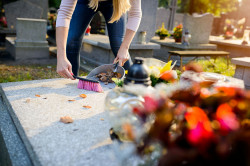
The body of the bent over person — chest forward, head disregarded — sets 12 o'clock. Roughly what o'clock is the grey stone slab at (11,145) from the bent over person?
The grey stone slab is roughly at 1 o'clock from the bent over person.

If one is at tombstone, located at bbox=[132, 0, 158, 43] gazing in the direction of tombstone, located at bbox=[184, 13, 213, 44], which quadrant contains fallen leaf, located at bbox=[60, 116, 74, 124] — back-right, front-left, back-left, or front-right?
back-right

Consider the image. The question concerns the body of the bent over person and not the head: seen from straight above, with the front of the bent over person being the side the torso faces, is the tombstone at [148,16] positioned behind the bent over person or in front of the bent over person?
behind

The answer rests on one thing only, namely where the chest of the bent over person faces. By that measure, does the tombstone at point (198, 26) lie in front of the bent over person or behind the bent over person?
behind

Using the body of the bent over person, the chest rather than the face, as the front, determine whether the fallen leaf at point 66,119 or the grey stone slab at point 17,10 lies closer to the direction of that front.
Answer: the fallen leaf

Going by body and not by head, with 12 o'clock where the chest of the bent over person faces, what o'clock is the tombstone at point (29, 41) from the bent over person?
The tombstone is roughly at 5 o'clock from the bent over person.

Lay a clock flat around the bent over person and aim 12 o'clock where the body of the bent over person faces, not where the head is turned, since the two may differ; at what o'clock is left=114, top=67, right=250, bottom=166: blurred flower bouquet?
The blurred flower bouquet is roughly at 12 o'clock from the bent over person.

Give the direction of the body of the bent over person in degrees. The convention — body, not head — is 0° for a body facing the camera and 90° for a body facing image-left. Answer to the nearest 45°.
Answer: approximately 0°
